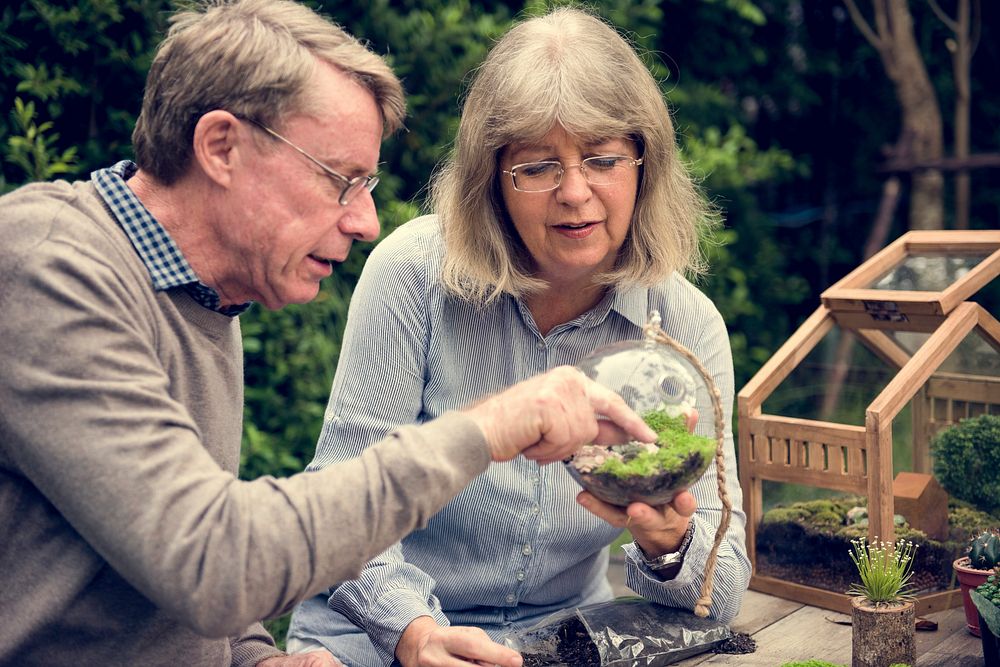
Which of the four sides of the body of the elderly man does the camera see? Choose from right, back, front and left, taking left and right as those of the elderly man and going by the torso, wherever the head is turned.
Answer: right

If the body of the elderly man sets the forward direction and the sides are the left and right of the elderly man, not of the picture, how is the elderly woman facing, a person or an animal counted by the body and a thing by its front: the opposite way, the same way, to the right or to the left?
to the right

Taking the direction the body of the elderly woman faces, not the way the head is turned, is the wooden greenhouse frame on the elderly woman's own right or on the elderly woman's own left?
on the elderly woman's own left

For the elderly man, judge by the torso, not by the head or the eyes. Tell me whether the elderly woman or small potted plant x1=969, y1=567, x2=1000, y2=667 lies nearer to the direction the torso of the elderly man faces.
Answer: the small potted plant

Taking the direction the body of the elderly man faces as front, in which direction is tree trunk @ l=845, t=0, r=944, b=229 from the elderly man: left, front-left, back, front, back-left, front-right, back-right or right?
front-left

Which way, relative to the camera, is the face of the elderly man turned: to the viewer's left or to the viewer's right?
to the viewer's right

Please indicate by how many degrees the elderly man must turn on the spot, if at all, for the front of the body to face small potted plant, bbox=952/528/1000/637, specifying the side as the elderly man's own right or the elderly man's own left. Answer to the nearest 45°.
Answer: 0° — they already face it

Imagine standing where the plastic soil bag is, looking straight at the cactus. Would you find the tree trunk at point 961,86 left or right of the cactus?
left

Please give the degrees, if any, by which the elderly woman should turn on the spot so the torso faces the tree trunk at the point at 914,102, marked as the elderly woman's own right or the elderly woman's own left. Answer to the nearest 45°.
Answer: approximately 135° to the elderly woman's own left
